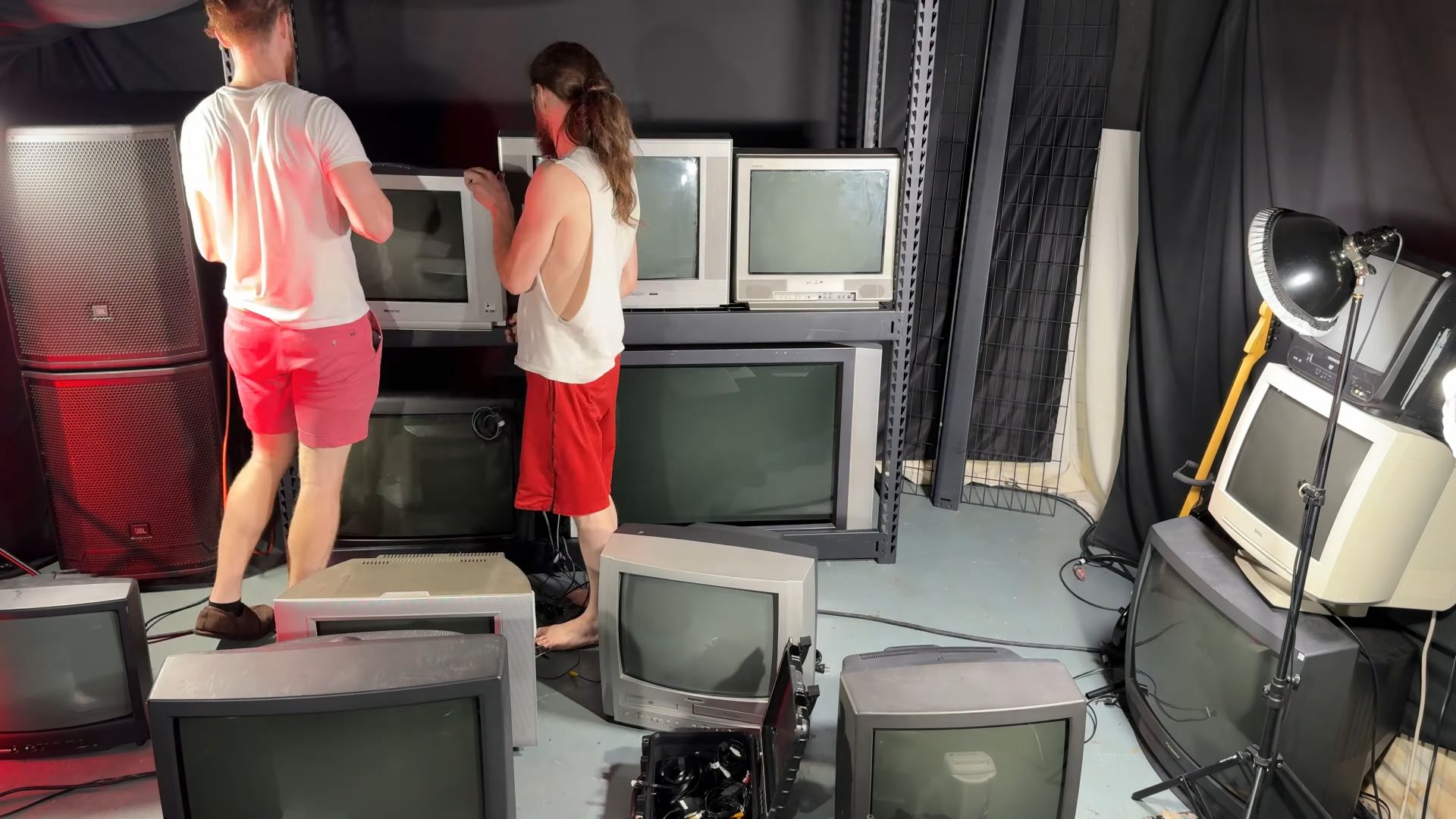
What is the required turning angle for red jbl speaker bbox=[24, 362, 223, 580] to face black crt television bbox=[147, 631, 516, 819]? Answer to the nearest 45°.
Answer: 0° — it already faces it

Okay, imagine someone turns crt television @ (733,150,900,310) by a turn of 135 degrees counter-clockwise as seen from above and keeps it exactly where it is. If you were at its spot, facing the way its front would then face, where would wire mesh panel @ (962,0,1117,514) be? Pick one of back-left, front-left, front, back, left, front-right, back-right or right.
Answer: front

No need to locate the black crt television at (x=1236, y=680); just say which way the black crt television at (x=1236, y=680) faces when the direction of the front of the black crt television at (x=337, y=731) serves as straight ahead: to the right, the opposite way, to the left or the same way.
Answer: to the right

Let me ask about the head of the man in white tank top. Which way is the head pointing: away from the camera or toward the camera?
away from the camera

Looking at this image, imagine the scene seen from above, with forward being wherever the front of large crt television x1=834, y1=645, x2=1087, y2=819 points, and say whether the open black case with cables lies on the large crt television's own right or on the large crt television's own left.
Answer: on the large crt television's own right

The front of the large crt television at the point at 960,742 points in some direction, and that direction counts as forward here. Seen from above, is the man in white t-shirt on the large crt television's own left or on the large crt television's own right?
on the large crt television's own right

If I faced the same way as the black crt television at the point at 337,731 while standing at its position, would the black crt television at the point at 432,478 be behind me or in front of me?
behind

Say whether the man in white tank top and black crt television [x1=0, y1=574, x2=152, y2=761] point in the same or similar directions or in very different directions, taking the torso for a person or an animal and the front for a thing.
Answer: very different directions

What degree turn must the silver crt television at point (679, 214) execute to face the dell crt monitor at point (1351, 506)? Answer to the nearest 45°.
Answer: approximately 45° to its left

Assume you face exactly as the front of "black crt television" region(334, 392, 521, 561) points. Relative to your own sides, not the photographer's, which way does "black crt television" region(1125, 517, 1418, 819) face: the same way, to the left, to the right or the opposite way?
to the right

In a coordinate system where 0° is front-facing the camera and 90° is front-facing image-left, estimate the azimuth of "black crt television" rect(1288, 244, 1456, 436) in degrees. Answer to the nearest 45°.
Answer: approximately 45°

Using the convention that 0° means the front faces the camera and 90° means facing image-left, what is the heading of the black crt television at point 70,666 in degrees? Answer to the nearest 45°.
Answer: approximately 0°
